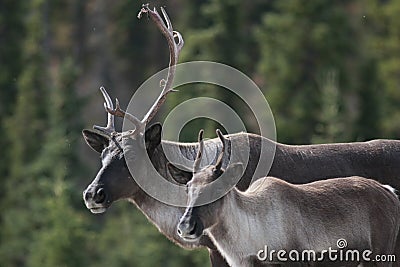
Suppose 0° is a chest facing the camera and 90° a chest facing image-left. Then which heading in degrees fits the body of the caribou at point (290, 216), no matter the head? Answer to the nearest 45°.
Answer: approximately 90°

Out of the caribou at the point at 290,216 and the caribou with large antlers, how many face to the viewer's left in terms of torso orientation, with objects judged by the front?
2

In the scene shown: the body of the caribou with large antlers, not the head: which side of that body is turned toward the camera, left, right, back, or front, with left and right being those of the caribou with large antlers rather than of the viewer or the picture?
left
